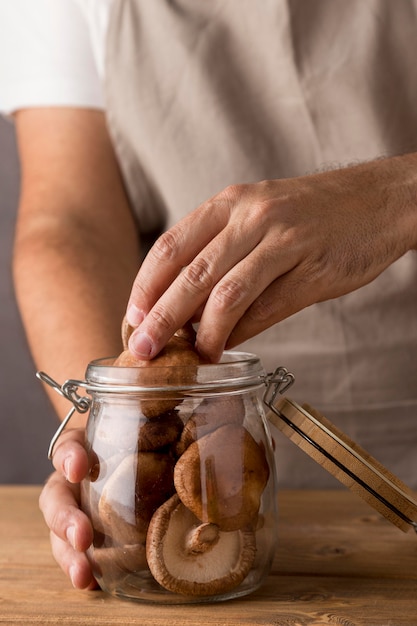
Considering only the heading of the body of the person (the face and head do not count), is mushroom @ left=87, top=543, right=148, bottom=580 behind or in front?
in front

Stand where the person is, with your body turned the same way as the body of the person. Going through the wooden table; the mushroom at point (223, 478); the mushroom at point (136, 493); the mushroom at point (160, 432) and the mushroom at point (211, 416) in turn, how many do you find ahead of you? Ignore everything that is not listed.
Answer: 5

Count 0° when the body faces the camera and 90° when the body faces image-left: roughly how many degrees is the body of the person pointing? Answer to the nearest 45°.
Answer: approximately 0°

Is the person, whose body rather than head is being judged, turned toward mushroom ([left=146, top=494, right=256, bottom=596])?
yes

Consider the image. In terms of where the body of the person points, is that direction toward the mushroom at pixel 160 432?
yes

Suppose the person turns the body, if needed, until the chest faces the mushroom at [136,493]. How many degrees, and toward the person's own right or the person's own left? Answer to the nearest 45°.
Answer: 0° — they already face it

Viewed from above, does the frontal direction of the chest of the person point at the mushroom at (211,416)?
yes

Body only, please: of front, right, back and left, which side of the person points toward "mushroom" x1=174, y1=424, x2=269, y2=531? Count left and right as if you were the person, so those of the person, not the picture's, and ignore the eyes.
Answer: front

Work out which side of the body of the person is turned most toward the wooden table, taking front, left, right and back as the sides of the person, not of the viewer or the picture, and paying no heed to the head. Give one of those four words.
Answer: front
